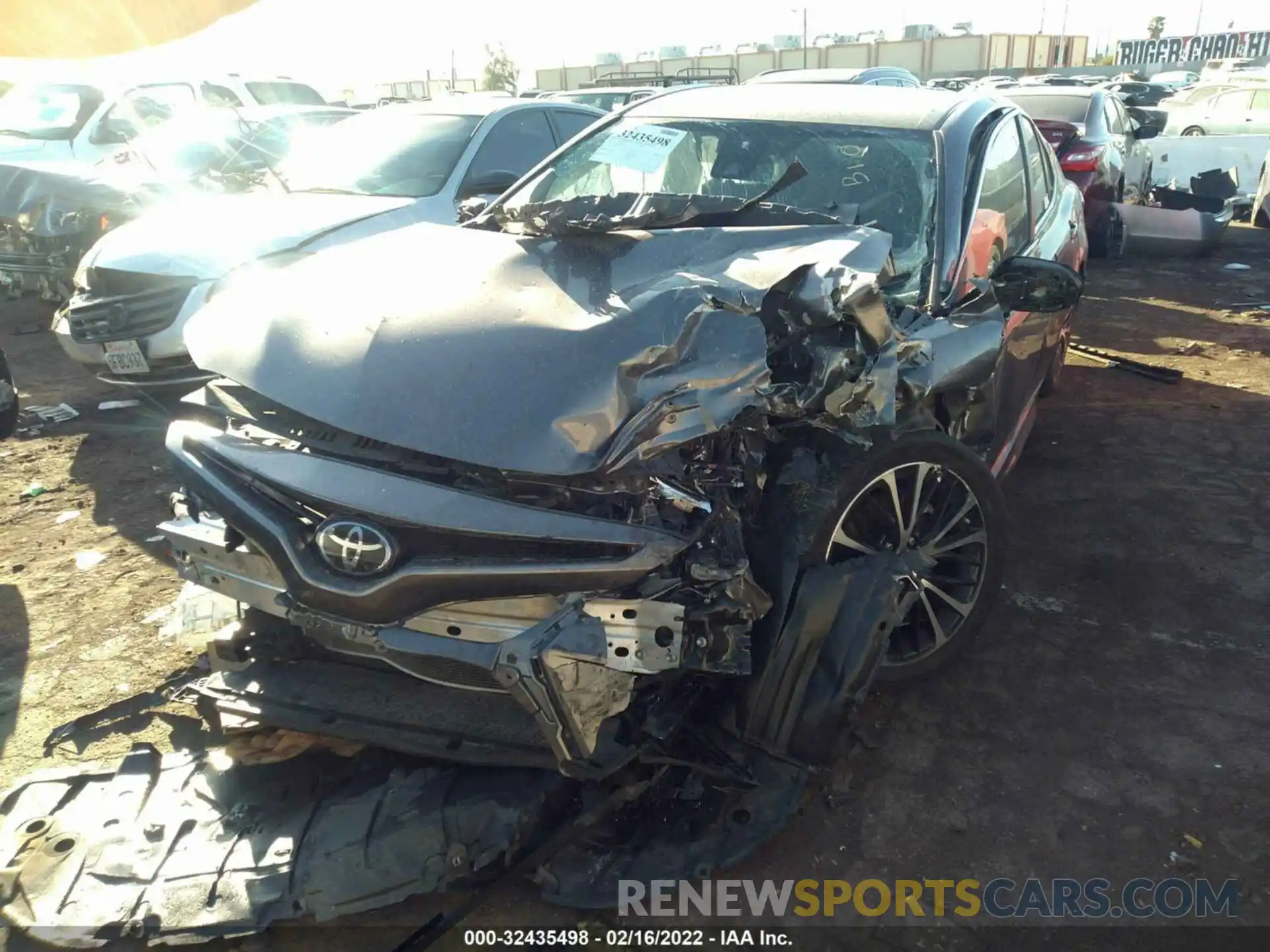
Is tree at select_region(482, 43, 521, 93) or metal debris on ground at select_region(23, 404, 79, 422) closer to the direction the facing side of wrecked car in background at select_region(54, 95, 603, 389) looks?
the metal debris on ground

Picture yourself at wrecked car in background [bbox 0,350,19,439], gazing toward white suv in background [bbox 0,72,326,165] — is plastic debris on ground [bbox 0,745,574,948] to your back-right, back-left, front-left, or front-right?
back-right

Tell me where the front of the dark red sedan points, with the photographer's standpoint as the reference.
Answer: facing away from the viewer and to the right of the viewer

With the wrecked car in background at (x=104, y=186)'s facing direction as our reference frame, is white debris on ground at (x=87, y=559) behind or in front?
in front

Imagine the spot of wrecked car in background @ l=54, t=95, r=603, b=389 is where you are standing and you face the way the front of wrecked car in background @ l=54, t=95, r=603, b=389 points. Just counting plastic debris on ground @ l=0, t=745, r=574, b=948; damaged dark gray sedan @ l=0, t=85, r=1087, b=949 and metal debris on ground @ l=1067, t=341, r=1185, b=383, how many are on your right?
0

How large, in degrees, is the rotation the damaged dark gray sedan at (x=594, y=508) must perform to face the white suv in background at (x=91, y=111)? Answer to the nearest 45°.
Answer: approximately 90° to its right

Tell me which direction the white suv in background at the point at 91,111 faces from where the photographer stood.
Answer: facing the viewer and to the left of the viewer

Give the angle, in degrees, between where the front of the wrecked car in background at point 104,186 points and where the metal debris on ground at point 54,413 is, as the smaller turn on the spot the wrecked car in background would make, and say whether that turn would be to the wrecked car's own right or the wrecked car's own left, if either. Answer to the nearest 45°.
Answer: approximately 45° to the wrecked car's own left

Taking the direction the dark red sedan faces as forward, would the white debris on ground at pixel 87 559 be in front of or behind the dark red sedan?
behind

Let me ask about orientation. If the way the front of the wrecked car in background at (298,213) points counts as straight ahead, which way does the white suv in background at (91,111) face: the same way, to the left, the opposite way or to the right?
the same way

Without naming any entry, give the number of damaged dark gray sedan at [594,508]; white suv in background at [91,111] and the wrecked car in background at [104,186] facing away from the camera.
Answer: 0

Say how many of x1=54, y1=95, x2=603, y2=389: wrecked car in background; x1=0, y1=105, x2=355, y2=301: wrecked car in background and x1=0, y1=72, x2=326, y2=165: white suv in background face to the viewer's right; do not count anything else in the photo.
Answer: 0

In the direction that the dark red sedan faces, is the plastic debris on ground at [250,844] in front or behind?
behind

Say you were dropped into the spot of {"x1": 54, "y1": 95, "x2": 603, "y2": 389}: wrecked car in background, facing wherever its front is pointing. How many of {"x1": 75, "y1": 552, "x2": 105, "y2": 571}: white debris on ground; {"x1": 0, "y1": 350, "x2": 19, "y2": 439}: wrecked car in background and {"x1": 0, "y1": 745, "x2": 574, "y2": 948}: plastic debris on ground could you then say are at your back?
0

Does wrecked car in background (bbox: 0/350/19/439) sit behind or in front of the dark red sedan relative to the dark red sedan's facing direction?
behind

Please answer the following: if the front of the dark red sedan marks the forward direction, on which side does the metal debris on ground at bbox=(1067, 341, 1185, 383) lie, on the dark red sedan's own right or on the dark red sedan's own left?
on the dark red sedan's own right

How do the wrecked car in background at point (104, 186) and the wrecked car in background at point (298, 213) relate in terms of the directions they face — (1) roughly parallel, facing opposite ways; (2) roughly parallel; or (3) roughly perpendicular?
roughly parallel

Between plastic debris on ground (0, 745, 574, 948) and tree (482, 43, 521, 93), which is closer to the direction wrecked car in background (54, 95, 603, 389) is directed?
the plastic debris on ground

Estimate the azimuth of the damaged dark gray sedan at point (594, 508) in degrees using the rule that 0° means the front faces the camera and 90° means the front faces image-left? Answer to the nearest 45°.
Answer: approximately 45°
